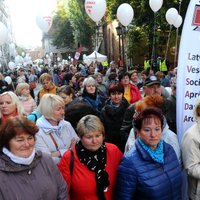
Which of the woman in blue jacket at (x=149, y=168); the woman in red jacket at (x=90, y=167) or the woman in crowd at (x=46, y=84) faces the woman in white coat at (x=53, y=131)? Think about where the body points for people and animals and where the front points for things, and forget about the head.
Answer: the woman in crowd

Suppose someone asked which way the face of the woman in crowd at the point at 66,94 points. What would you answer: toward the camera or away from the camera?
toward the camera

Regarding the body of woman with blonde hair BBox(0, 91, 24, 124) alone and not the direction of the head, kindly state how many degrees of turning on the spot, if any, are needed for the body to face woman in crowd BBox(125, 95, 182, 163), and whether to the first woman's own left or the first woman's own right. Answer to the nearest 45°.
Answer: approximately 90° to the first woman's own left

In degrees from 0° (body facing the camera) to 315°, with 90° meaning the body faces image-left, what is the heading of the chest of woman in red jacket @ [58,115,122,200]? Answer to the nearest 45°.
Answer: approximately 315°

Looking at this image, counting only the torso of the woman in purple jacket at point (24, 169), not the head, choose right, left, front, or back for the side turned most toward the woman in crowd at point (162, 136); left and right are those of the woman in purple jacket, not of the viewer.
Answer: left

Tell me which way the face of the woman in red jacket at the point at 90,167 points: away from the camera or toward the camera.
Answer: toward the camera

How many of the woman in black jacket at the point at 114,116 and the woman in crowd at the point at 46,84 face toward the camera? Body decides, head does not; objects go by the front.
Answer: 2

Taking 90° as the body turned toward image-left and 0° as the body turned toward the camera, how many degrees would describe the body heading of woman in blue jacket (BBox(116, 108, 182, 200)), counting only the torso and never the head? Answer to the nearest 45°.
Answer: approximately 315°

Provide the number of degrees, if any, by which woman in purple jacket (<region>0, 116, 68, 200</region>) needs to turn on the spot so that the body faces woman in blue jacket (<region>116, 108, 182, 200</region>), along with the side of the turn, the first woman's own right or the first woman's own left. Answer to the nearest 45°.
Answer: approximately 45° to the first woman's own left

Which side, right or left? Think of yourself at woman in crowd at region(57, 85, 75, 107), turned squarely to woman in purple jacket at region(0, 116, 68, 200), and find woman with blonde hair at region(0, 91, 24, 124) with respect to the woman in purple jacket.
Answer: right

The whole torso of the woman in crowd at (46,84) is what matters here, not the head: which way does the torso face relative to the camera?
toward the camera

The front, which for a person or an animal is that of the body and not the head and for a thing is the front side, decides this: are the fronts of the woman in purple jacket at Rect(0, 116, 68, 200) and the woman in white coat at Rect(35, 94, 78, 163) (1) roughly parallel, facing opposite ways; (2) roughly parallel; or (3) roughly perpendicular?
roughly parallel

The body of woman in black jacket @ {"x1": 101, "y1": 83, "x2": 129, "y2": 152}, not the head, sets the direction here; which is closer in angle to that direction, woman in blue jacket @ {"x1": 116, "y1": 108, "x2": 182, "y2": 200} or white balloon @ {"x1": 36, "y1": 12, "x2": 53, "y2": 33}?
the woman in blue jacket

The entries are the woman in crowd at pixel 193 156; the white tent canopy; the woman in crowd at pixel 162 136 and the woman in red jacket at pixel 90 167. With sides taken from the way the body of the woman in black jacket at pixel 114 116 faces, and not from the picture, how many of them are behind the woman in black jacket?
1

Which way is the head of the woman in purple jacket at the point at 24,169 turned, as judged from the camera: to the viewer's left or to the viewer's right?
to the viewer's right

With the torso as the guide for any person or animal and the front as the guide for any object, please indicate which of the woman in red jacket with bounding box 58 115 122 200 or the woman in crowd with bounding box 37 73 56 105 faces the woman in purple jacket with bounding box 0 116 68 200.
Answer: the woman in crowd

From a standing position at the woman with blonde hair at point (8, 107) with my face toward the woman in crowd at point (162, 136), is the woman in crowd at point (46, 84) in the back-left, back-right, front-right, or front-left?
back-left
